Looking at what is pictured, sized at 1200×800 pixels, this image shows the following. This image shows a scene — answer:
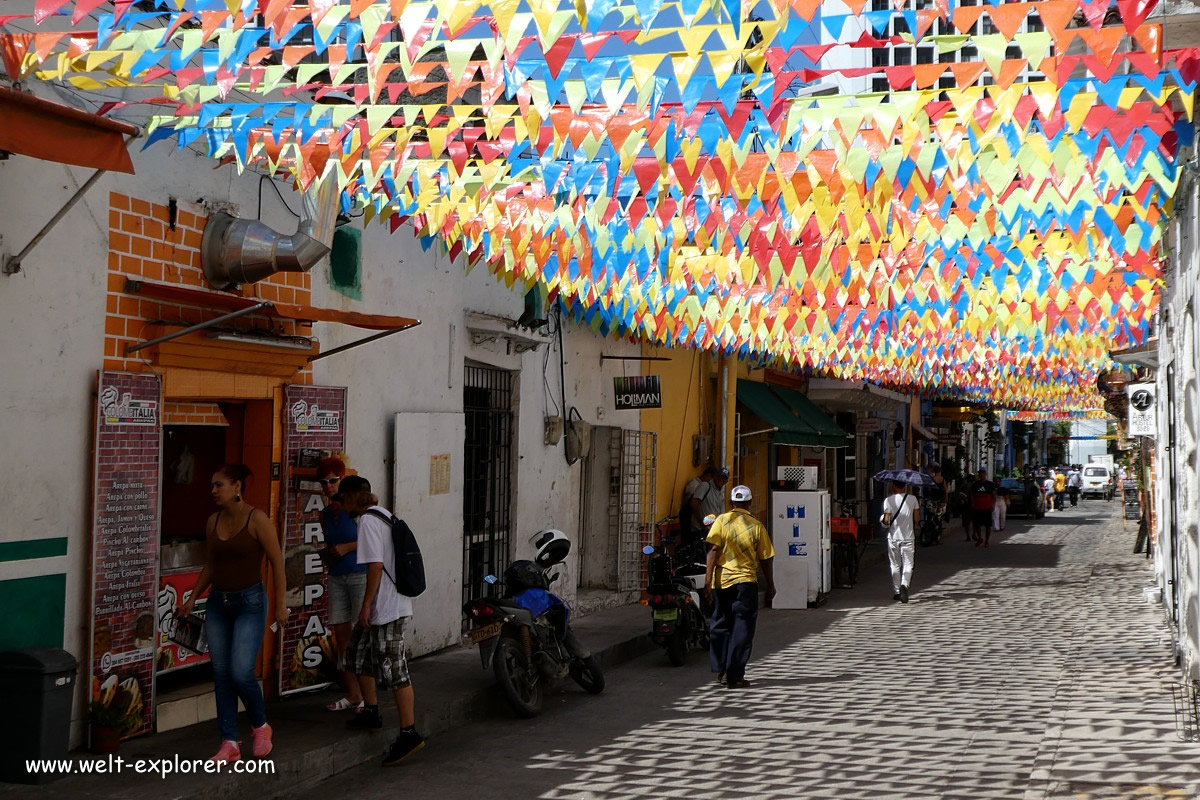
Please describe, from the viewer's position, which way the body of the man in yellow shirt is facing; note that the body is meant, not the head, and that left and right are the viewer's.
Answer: facing away from the viewer

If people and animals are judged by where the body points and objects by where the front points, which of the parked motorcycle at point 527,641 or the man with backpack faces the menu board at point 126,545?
the man with backpack

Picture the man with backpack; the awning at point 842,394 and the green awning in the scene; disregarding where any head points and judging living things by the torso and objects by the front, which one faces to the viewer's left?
the man with backpack

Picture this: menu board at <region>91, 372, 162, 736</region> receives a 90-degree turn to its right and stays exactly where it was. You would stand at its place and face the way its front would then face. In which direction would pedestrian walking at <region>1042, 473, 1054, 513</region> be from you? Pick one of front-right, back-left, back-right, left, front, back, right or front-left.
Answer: back

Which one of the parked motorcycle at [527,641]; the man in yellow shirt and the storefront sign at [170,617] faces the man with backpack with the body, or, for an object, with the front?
the storefront sign

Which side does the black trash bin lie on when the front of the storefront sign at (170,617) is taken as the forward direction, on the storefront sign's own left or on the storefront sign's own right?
on the storefront sign's own right

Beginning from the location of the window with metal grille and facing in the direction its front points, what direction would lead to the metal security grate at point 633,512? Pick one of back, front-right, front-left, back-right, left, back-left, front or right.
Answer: left

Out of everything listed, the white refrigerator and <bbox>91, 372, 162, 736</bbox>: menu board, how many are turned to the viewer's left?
0

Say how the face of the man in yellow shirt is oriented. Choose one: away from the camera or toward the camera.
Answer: away from the camera

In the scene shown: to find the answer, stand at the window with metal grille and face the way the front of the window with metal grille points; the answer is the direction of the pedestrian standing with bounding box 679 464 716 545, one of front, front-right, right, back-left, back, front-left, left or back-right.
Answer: left

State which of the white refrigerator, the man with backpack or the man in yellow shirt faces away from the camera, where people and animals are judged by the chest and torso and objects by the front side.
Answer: the man in yellow shirt

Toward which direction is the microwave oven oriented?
toward the camera

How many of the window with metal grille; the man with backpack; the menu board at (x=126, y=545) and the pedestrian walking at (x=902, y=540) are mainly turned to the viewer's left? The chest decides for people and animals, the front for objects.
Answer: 1

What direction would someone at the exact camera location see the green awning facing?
facing the viewer and to the right of the viewer

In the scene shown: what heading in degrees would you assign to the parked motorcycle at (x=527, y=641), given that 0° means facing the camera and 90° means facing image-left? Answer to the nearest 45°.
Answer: approximately 225°
